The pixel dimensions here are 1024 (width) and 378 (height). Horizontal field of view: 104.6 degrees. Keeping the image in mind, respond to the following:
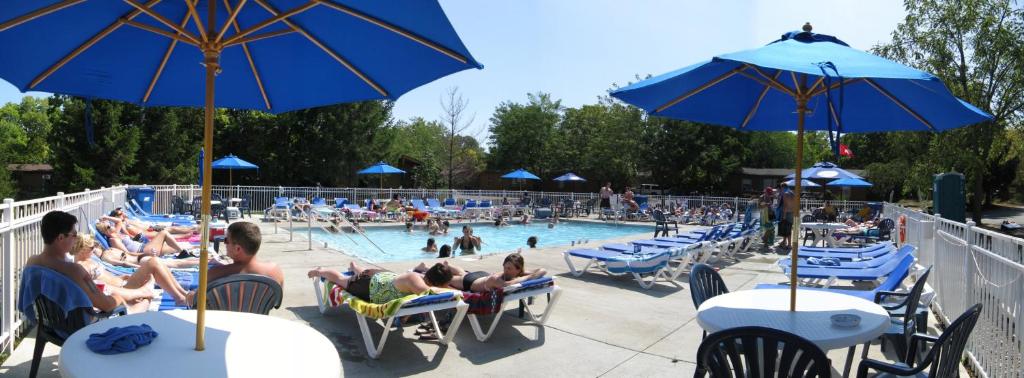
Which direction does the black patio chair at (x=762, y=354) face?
away from the camera

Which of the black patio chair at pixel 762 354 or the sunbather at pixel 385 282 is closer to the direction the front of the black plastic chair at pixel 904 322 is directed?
the sunbather

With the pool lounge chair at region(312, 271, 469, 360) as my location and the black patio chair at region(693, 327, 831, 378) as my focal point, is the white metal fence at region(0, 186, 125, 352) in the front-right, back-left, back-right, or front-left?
back-right

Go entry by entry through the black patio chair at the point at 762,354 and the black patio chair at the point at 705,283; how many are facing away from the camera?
1

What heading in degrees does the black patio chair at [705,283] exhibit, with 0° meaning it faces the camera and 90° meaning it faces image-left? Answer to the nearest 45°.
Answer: approximately 315°

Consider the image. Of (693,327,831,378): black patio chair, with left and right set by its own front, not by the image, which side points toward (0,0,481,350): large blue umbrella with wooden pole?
left

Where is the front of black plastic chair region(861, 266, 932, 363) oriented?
to the viewer's left

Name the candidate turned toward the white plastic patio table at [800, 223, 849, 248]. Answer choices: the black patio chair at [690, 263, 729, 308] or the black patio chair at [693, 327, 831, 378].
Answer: the black patio chair at [693, 327, 831, 378]

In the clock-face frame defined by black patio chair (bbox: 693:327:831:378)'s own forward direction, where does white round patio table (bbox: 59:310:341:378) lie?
The white round patio table is roughly at 8 o'clock from the black patio chair.

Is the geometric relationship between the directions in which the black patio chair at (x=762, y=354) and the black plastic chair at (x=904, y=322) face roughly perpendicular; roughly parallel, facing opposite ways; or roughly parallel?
roughly perpendicular

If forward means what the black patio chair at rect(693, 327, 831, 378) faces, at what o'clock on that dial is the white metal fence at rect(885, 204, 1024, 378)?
The white metal fence is roughly at 1 o'clock from the black patio chair.

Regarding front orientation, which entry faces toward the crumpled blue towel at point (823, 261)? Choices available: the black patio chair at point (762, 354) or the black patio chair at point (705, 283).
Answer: the black patio chair at point (762, 354)

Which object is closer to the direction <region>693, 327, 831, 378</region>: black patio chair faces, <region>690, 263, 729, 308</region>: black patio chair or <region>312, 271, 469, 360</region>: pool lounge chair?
the black patio chair
